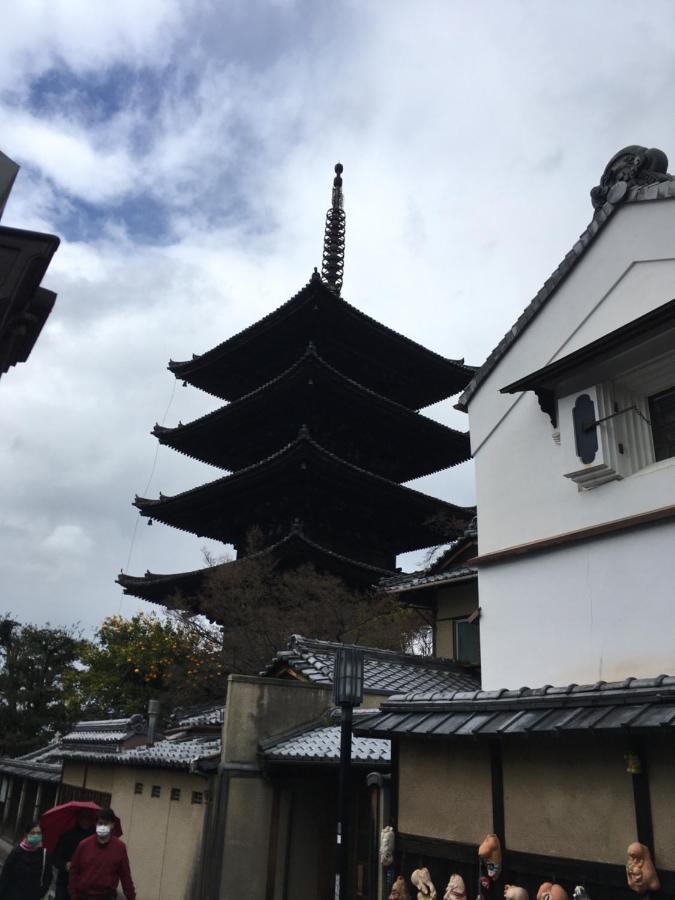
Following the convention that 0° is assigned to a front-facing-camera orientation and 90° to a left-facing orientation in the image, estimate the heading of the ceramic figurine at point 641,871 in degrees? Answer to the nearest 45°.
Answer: approximately 45°

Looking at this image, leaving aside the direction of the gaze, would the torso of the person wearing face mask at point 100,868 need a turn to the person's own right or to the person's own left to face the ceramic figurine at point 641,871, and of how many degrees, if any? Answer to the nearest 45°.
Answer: approximately 45° to the person's own left

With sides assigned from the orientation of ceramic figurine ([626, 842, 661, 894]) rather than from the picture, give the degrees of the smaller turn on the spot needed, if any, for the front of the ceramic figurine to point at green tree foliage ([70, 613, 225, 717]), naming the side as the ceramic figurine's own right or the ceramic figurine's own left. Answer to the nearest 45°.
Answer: approximately 90° to the ceramic figurine's own right

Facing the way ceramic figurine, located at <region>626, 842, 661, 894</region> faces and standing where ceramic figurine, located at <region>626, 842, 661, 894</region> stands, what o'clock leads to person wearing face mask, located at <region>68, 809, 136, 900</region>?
The person wearing face mask is roughly at 2 o'clock from the ceramic figurine.

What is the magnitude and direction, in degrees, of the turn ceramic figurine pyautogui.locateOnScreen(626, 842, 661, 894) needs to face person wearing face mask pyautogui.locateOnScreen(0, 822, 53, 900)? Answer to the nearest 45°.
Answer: approximately 45° to its right

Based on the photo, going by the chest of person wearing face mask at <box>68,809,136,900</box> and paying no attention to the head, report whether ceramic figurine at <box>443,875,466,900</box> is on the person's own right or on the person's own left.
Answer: on the person's own left

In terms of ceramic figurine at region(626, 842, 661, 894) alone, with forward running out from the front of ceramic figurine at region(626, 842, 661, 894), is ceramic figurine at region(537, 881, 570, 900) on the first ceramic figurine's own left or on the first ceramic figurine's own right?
on the first ceramic figurine's own right

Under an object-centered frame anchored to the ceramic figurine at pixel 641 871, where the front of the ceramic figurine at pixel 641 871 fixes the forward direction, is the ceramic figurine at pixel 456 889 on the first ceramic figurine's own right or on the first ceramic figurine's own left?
on the first ceramic figurine's own right

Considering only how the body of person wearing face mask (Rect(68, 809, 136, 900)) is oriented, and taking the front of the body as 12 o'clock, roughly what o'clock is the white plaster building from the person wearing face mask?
The white plaster building is roughly at 10 o'clock from the person wearing face mask.
